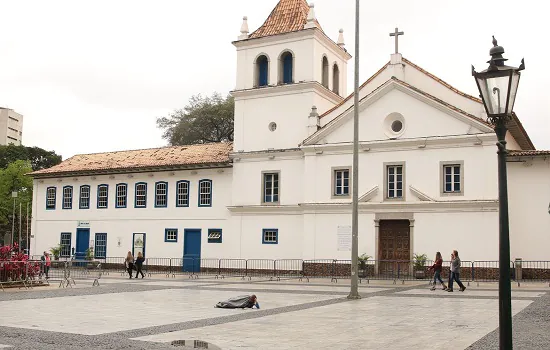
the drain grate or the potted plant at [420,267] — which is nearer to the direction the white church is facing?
the drain grate

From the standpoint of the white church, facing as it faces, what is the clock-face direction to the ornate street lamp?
The ornate street lamp is roughly at 12 o'clock from the white church.

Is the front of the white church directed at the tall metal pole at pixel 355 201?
yes

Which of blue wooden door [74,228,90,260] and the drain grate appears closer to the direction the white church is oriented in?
the drain grate

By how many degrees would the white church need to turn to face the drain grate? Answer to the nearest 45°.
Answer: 0° — it already faces it

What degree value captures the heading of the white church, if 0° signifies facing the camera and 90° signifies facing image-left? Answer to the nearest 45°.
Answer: approximately 0°

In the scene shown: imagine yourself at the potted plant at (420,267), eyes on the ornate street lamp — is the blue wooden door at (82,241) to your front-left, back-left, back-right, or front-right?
back-right

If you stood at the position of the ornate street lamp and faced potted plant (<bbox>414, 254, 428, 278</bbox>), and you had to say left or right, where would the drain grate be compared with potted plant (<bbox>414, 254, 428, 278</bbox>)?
left

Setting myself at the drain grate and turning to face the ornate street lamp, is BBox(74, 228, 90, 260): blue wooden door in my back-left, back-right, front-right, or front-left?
back-left

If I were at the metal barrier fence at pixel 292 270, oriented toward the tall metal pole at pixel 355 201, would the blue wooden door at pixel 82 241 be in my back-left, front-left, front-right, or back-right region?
back-right
